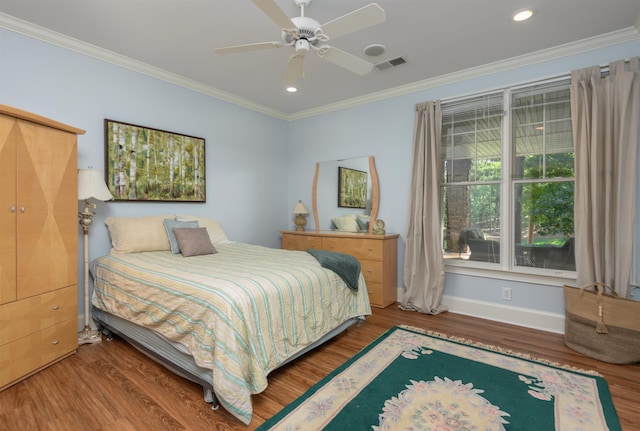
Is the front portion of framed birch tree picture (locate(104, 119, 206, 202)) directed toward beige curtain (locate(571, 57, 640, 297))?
yes

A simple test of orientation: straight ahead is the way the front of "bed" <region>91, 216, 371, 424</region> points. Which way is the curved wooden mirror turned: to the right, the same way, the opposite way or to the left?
to the right

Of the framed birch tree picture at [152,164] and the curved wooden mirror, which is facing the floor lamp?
the curved wooden mirror

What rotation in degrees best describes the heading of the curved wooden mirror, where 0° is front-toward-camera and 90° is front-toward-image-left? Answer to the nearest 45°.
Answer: approximately 45°

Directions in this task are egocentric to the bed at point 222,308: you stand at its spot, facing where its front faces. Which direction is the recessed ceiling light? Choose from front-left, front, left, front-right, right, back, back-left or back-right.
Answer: front-left

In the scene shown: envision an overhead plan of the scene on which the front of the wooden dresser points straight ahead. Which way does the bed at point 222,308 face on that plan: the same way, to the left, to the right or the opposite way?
to the left

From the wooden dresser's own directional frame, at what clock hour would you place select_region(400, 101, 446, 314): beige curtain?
The beige curtain is roughly at 8 o'clock from the wooden dresser.

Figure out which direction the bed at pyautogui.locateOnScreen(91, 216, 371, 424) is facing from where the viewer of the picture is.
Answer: facing the viewer and to the right of the viewer

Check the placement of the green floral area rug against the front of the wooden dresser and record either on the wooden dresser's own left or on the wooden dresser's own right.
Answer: on the wooden dresser's own left

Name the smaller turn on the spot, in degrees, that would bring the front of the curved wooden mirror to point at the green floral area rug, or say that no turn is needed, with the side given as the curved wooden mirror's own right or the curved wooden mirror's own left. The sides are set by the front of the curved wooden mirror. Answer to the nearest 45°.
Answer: approximately 45° to the curved wooden mirror's own left

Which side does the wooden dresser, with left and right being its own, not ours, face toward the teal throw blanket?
front

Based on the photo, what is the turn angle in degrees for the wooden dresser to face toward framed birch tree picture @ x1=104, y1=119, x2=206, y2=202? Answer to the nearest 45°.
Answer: approximately 45° to its right
